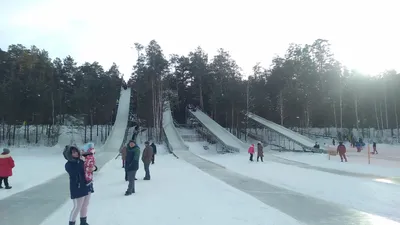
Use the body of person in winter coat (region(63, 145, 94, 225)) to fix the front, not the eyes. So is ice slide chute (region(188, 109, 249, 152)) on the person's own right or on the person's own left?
on the person's own left

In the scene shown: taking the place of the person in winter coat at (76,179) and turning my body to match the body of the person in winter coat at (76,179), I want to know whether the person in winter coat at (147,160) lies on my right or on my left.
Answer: on my left

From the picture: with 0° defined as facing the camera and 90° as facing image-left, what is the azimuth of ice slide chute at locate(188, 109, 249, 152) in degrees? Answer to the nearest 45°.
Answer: approximately 315°

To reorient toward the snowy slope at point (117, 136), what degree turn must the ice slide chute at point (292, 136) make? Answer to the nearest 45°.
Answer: approximately 135° to its right

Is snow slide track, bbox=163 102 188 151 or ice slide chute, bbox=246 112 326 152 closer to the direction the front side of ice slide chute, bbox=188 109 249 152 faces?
the ice slide chute

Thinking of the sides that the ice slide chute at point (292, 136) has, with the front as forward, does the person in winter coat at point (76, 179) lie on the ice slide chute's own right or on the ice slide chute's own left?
on the ice slide chute's own right

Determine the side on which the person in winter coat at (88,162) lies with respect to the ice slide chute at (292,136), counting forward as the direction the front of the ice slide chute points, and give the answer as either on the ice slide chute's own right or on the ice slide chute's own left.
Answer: on the ice slide chute's own right

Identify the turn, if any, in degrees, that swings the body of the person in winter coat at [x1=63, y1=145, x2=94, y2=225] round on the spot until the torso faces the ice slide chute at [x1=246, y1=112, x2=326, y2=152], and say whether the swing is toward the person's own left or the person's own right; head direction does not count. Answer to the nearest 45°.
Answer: approximately 90° to the person's own left

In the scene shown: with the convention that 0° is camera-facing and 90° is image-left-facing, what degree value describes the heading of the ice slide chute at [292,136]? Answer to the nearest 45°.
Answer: approximately 315°
